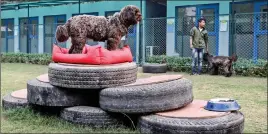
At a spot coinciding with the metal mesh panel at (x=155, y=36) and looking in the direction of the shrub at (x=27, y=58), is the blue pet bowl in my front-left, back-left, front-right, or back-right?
back-left

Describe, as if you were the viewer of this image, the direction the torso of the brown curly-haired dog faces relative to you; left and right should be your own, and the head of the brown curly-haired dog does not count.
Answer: facing to the right of the viewer

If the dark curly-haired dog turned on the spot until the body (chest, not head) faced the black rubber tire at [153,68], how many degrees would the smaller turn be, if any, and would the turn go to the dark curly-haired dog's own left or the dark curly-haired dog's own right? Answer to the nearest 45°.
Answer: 0° — it already faces it
